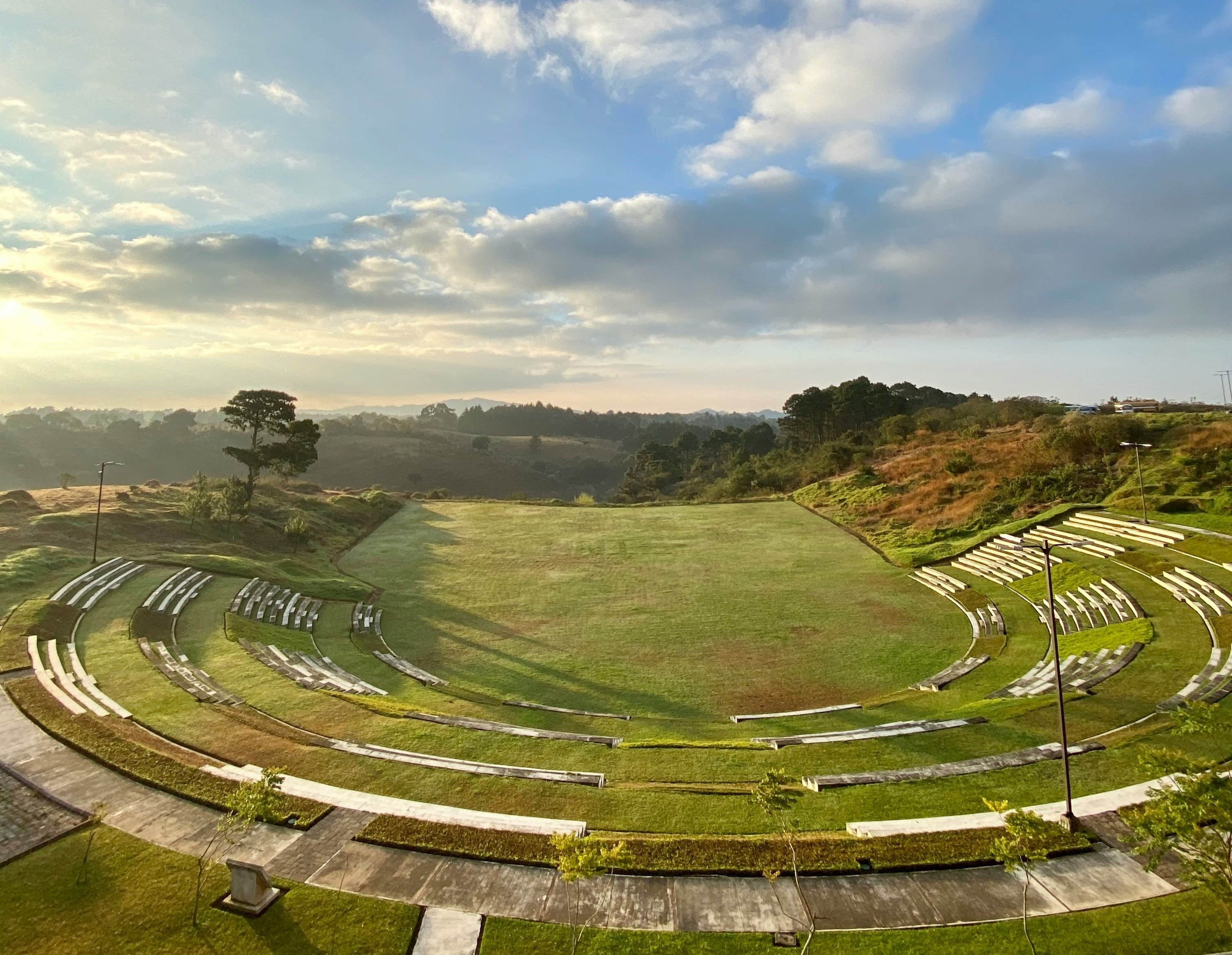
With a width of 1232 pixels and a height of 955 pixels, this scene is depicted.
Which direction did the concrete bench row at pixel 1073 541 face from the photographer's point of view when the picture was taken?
facing the viewer and to the left of the viewer

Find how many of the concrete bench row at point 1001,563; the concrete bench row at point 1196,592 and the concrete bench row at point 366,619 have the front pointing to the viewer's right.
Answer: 1

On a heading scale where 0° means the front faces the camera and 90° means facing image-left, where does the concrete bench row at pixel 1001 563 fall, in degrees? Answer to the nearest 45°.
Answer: approximately 45°

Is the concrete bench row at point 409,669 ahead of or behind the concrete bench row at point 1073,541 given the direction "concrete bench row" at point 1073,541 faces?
ahead

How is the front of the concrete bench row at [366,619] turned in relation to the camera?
facing to the right of the viewer

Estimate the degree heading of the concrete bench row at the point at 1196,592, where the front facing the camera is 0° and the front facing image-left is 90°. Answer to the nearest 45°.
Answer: approximately 45°

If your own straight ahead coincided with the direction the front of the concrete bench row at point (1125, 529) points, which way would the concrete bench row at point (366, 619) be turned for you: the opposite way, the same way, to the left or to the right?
the opposite way

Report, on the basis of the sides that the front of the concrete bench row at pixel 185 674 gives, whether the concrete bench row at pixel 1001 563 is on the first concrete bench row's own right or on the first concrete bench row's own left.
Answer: on the first concrete bench row's own right

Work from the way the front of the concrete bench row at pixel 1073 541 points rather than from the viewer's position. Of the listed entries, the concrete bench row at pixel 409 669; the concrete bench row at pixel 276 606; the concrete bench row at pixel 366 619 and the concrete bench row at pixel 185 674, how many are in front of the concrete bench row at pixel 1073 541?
4

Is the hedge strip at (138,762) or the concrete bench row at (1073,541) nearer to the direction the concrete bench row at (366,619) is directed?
the concrete bench row

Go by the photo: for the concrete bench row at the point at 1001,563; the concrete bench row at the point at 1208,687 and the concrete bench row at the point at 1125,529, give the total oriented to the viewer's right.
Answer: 0

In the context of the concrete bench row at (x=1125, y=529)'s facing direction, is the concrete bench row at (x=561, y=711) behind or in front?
in front

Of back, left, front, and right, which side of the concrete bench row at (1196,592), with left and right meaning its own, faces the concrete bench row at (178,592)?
front

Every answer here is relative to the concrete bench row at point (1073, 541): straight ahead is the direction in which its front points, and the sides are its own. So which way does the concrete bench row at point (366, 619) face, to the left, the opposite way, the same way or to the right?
the opposite way

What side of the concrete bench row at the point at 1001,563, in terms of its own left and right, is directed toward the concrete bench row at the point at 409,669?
front

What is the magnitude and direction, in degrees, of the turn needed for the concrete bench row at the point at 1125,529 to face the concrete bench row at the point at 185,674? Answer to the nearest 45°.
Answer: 0° — it already faces it

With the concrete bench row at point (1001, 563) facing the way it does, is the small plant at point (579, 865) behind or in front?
in front

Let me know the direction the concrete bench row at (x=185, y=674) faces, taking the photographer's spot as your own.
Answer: facing away from the viewer and to the right of the viewer

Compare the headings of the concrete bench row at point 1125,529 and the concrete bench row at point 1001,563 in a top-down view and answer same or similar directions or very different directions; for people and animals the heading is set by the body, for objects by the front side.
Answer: same or similar directions

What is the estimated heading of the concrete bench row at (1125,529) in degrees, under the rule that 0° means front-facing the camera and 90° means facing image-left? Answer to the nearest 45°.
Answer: approximately 45°
